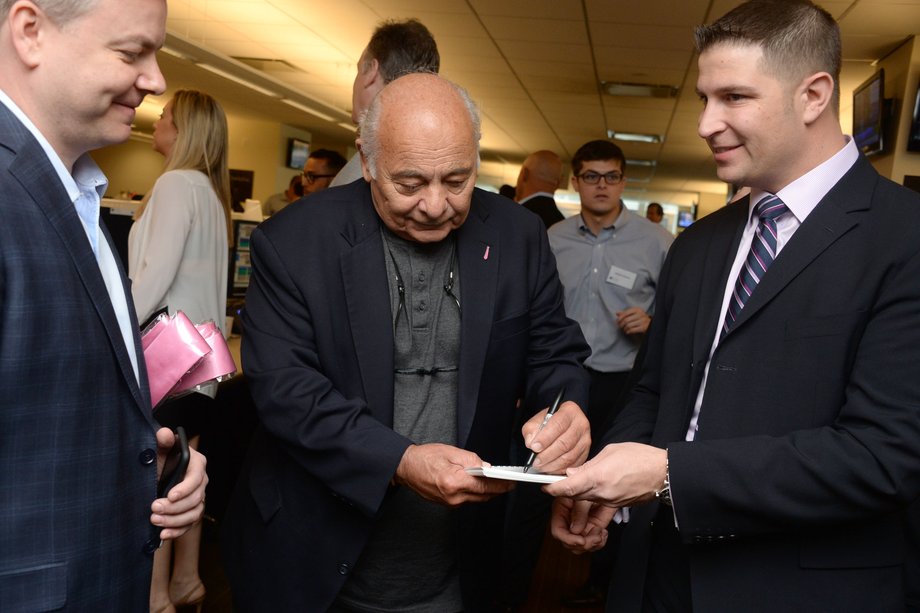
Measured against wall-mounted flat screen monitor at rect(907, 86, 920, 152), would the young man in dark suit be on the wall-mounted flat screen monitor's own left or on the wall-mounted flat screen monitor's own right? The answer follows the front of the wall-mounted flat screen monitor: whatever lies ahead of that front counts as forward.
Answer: on the wall-mounted flat screen monitor's own left

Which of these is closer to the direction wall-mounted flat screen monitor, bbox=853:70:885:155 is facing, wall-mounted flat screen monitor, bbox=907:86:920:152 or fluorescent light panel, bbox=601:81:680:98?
the fluorescent light panel

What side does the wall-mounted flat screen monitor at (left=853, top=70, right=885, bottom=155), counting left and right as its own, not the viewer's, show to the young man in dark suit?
left

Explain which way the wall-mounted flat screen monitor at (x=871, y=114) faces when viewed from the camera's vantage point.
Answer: facing to the left of the viewer

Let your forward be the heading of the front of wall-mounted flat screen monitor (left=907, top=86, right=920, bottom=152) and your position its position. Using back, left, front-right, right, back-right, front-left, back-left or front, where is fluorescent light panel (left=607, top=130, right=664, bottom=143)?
front-right

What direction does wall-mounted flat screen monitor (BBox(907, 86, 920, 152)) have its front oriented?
to the viewer's left

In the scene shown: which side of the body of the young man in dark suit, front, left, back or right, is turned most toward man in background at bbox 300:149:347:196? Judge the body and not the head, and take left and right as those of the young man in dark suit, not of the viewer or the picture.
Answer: right

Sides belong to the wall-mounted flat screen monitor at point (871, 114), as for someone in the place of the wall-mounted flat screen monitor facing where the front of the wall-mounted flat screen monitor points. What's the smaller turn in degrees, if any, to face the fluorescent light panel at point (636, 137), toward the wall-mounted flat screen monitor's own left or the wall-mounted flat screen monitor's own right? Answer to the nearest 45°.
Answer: approximately 45° to the wall-mounted flat screen monitor's own right

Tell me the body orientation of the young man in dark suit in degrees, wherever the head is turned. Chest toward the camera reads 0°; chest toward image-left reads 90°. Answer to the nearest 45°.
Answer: approximately 45°

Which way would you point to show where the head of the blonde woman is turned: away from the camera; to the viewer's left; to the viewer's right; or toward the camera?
to the viewer's left

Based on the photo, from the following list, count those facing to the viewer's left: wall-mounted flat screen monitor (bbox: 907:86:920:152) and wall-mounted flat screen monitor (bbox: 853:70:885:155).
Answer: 2

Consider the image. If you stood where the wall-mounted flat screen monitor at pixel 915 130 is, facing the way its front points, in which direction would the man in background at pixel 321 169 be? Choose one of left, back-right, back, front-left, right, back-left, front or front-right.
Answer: front-right
